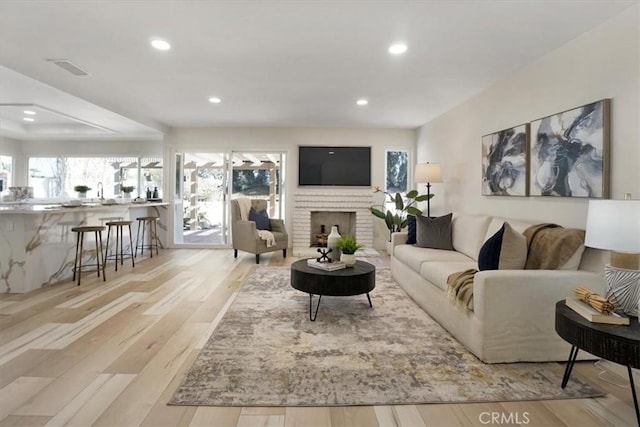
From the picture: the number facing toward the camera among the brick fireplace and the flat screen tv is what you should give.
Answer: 2

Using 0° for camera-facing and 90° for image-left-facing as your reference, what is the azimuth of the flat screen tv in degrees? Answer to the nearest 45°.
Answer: approximately 0°

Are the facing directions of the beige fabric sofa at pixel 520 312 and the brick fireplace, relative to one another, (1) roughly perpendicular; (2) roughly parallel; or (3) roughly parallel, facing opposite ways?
roughly perpendicular

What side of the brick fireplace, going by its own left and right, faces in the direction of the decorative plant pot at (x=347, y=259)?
front

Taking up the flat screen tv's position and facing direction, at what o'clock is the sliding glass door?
The sliding glass door is roughly at 3 o'clock from the flat screen tv.

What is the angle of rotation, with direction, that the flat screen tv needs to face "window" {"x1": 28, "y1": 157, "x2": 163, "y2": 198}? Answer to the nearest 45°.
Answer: approximately 90° to its right

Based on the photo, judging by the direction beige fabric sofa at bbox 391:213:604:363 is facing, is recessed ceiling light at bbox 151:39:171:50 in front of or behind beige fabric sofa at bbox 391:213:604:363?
in front

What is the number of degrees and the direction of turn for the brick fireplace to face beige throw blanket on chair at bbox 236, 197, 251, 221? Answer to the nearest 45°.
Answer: approximately 45° to its right

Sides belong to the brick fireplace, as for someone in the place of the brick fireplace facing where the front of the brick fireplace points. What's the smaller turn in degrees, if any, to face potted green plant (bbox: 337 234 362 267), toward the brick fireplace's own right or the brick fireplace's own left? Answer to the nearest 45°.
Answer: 0° — it already faces it

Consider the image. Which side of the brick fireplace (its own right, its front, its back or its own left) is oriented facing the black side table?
front

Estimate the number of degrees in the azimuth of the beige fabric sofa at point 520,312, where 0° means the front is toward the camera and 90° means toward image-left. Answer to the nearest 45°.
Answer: approximately 45°

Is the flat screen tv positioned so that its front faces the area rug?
yes
